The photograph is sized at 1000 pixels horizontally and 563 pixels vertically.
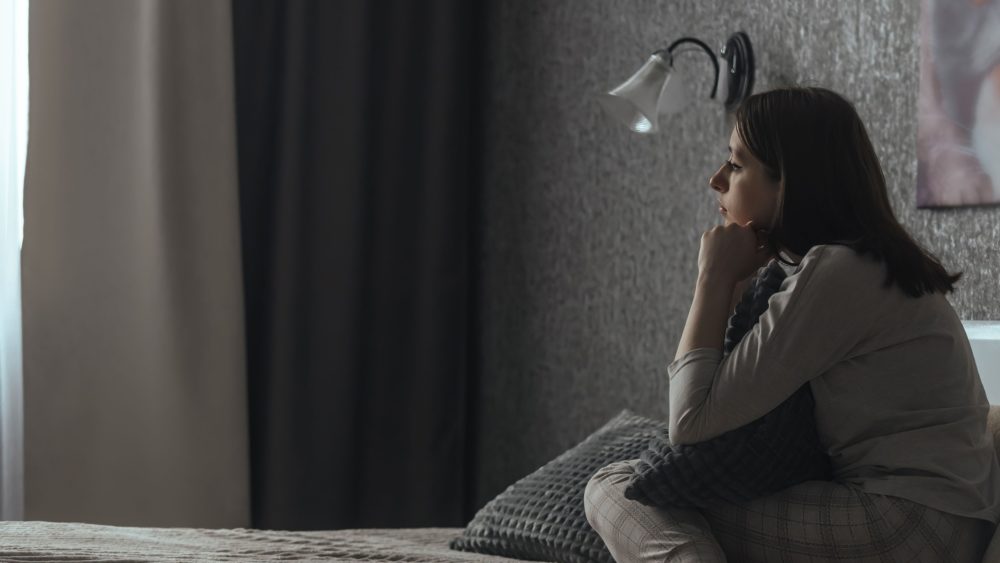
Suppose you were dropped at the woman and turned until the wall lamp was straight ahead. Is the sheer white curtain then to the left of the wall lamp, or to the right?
left

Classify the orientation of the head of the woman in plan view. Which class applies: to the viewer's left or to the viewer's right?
to the viewer's left

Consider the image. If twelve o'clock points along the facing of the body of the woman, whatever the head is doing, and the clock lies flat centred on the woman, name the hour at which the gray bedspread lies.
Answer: The gray bedspread is roughly at 12 o'clock from the woman.

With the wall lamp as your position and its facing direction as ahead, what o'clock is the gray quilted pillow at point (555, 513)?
The gray quilted pillow is roughly at 11 o'clock from the wall lamp.

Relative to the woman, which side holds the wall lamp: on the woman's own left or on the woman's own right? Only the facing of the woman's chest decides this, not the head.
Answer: on the woman's own right

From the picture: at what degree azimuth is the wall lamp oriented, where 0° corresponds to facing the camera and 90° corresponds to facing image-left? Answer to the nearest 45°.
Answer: approximately 45°

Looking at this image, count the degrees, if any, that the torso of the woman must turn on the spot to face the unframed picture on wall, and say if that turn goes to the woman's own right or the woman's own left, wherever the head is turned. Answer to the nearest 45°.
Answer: approximately 90° to the woman's own right

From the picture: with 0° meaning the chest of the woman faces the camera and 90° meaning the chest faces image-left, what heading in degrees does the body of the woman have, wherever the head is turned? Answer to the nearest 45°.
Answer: approximately 90°

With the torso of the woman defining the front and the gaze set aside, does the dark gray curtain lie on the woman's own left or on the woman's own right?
on the woman's own right

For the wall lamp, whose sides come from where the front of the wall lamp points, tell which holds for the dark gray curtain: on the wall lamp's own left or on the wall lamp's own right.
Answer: on the wall lamp's own right
